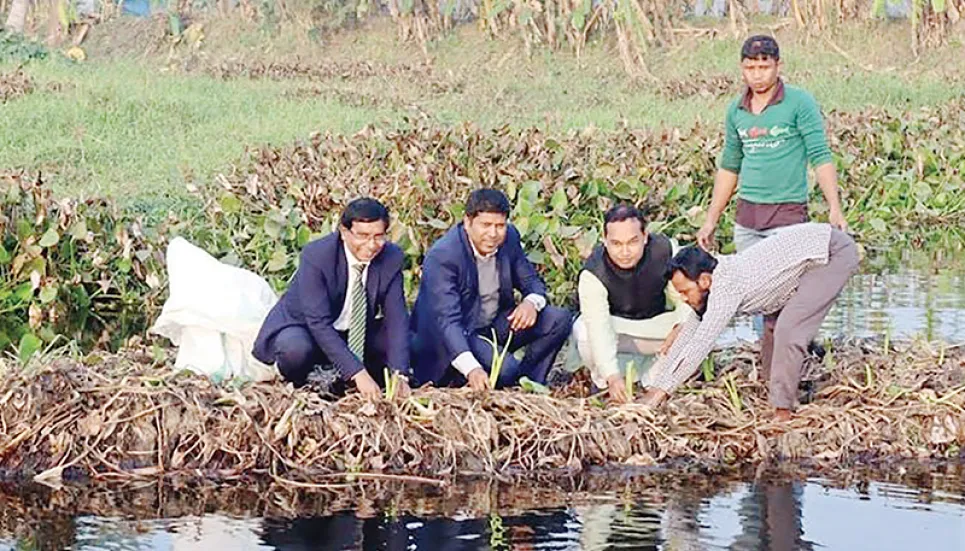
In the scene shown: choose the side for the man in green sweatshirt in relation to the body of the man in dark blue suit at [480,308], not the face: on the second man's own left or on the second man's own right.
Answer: on the second man's own left

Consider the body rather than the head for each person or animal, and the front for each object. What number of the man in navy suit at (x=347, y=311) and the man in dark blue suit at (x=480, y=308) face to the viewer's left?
0

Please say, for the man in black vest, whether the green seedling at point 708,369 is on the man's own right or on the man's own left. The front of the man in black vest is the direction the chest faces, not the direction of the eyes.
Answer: on the man's own left

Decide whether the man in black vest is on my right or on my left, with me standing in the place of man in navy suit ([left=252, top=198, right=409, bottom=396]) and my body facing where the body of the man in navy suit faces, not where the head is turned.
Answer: on my left

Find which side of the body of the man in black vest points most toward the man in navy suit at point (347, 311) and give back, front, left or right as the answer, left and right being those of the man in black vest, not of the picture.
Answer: right

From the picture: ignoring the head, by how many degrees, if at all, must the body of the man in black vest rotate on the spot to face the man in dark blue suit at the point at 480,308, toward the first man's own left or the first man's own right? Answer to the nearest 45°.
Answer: approximately 90° to the first man's own right

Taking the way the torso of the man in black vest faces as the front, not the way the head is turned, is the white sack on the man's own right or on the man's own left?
on the man's own right

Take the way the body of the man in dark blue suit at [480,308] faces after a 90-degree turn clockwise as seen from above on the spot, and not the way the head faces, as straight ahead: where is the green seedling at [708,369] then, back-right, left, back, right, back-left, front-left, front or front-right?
back-left

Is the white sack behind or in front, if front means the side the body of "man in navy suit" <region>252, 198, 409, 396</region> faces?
behind

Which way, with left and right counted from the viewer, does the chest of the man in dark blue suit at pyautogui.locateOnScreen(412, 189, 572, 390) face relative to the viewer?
facing the viewer and to the right of the viewer

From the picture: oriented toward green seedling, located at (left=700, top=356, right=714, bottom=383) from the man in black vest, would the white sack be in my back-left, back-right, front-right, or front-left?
back-left

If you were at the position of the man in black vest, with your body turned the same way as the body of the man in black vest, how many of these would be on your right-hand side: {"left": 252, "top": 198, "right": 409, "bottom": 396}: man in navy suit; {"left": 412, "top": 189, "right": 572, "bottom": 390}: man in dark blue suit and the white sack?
3

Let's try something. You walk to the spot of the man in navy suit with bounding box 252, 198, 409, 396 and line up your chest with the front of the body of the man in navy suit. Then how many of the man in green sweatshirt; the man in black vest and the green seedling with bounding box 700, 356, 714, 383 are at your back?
0

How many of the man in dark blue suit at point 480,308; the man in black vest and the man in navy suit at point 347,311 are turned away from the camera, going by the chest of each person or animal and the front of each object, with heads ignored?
0

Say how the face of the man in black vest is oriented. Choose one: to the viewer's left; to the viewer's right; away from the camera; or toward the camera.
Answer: toward the camera

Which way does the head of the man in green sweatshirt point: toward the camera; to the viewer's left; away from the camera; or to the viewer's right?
toward the camera

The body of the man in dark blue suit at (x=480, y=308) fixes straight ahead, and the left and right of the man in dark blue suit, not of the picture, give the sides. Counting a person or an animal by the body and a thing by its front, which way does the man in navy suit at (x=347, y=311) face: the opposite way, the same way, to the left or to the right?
the same way

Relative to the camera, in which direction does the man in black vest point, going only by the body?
toward the camera
